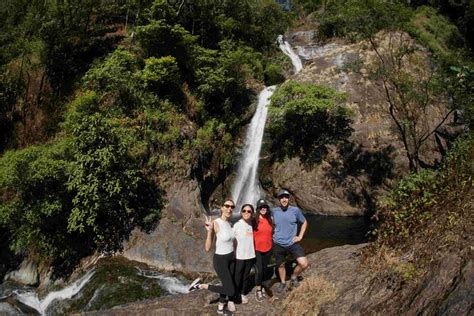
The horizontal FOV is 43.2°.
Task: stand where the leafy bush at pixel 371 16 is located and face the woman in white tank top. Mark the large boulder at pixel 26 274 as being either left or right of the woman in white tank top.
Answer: right

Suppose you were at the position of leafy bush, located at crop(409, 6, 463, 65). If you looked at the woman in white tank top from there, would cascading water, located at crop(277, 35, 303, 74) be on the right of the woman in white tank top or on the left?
right

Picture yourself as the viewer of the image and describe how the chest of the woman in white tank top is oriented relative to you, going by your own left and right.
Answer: facing the viewer and to the right of the viewer

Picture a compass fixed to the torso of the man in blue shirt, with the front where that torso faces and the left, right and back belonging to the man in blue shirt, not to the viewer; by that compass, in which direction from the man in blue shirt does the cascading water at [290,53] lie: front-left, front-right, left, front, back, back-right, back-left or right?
back

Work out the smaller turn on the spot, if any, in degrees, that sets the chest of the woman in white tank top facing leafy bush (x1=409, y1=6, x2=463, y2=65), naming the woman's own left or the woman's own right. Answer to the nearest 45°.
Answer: approximately 90° to the woman's own left

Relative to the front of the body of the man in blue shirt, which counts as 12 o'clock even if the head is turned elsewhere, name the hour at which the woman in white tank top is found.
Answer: The woman in white tank top is roughly at 2 o'clock from the man in blue shirt.

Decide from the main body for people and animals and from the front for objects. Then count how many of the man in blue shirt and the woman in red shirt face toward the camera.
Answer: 2

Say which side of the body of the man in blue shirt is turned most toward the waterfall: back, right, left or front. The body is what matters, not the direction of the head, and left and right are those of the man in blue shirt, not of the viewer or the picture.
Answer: back

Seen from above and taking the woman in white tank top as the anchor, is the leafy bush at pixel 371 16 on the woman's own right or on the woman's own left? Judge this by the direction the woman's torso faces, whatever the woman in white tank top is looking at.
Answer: on the woman's own left

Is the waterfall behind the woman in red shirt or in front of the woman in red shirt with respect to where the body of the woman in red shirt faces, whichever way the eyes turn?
behind

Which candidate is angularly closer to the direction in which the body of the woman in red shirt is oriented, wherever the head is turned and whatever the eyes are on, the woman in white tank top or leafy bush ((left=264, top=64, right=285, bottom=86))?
the woman in white tank top

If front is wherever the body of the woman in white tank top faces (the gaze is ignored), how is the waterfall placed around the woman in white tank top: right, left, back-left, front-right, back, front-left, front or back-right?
back-left
